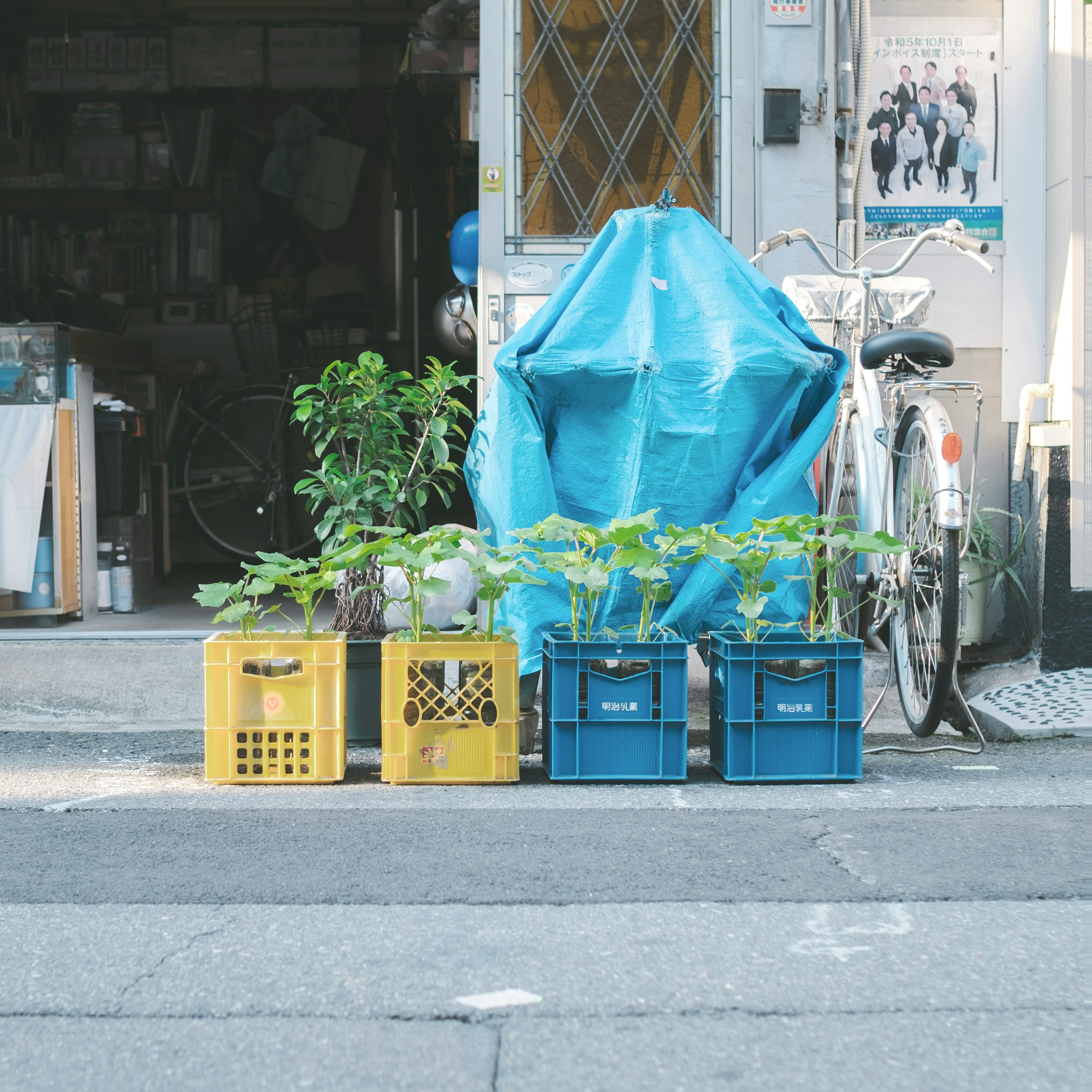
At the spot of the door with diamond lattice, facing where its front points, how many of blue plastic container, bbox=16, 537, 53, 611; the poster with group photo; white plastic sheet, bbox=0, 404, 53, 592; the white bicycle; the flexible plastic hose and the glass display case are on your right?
3

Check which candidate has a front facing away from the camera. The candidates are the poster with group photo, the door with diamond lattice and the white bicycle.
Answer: the white bicycle

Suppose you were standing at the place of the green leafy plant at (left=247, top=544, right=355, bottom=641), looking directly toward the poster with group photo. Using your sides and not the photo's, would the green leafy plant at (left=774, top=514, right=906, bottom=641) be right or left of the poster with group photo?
right

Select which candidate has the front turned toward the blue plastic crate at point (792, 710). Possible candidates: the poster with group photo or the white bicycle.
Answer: the poster with group photo

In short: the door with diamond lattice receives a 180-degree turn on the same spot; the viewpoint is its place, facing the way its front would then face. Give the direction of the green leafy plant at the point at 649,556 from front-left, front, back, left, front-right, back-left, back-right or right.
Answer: back

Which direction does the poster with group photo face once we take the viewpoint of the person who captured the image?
facing the viewer

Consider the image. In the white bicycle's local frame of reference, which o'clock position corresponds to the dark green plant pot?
The dark green plant pot is roughly at 8 o'clock from the white bicycle.

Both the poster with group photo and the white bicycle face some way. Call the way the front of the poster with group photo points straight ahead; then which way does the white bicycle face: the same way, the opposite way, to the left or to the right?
the opposite way

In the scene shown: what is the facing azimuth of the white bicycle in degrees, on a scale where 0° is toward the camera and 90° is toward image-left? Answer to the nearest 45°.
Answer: approximately 180°

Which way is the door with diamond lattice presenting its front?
toward the camera

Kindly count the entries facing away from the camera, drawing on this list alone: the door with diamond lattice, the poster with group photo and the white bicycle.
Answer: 1

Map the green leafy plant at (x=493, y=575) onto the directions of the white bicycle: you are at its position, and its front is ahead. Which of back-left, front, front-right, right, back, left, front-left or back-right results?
back-left

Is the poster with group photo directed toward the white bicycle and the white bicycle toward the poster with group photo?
yes

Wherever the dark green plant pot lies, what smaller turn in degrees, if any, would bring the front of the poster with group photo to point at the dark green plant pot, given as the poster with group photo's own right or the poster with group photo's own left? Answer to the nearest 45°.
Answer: approximately 45° to the poster with group photo's own right

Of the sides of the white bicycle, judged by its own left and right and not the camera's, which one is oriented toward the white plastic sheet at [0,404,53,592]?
left
